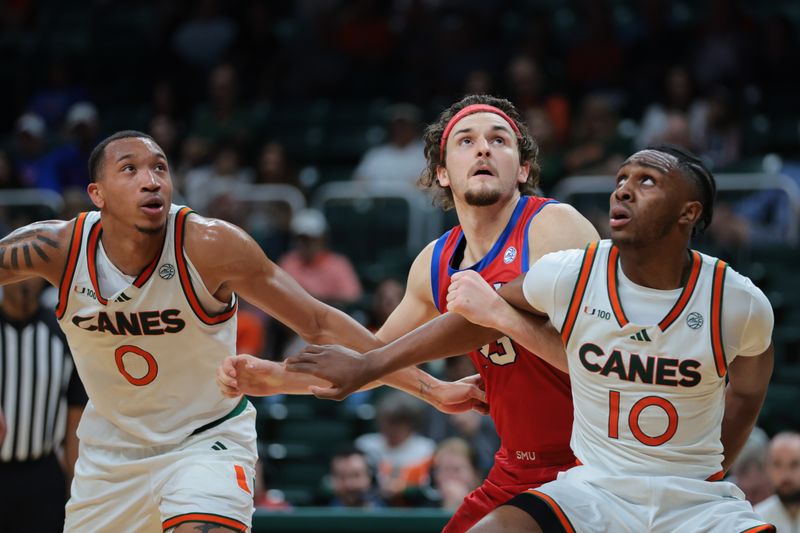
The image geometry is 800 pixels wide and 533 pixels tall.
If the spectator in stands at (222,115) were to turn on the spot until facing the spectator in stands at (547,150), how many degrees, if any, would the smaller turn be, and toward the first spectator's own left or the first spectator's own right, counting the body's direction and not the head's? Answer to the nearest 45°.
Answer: approximately 45° to the first spectator's own left

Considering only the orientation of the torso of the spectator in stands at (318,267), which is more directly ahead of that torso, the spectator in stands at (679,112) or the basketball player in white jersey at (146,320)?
the basketball player in white jersey

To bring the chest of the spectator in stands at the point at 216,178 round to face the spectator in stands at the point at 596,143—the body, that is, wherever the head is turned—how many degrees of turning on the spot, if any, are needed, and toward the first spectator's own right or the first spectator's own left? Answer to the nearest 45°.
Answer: approximately 90° to the first spectator's own left

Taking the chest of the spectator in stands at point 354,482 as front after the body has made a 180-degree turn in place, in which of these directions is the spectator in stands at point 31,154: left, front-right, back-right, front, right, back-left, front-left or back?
front-left

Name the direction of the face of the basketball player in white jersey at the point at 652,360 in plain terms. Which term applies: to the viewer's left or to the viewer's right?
to the viewer's left

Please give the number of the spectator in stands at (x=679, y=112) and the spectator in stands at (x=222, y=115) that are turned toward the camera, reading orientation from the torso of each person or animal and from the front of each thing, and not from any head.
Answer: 2
